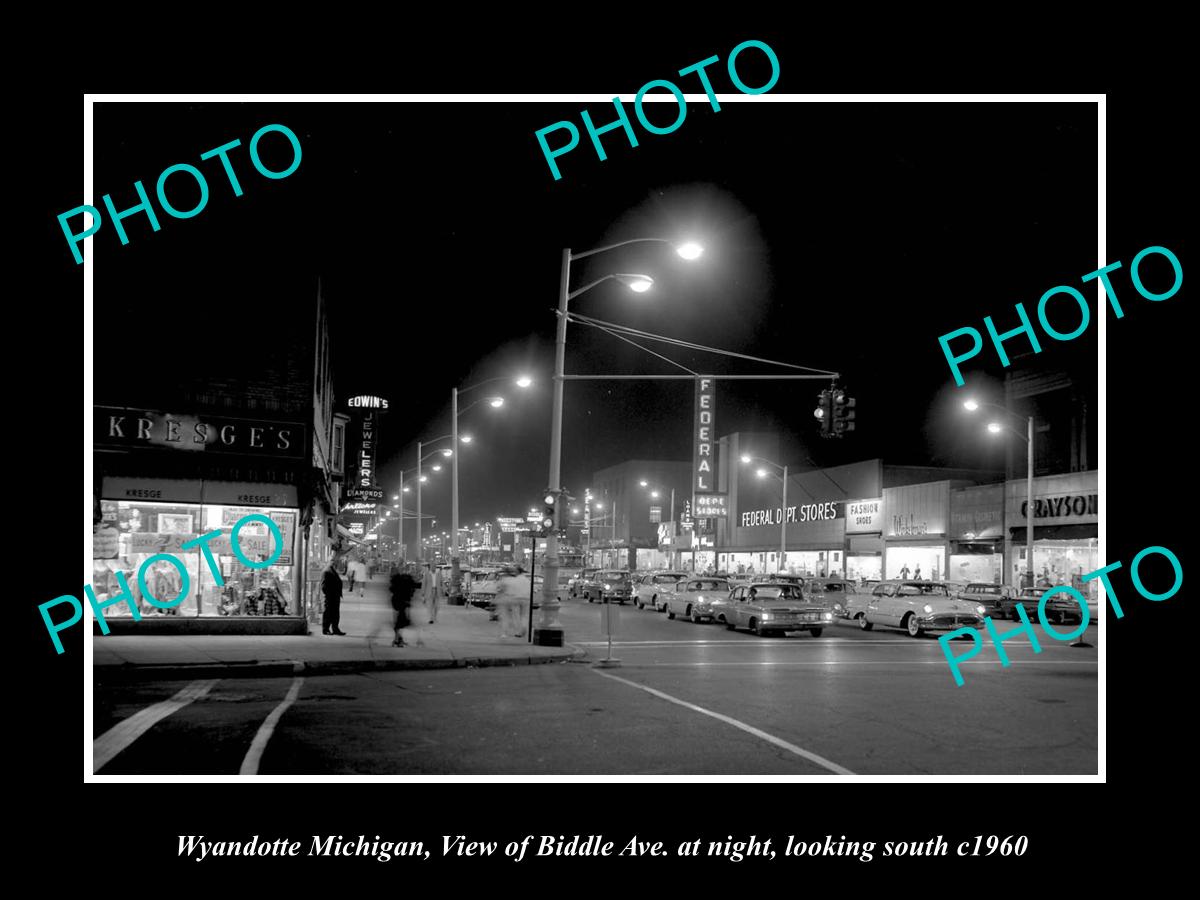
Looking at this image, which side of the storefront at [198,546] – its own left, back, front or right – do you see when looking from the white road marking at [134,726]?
front

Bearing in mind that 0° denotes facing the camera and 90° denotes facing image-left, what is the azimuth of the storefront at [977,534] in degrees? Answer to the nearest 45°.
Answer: approximately 45°
